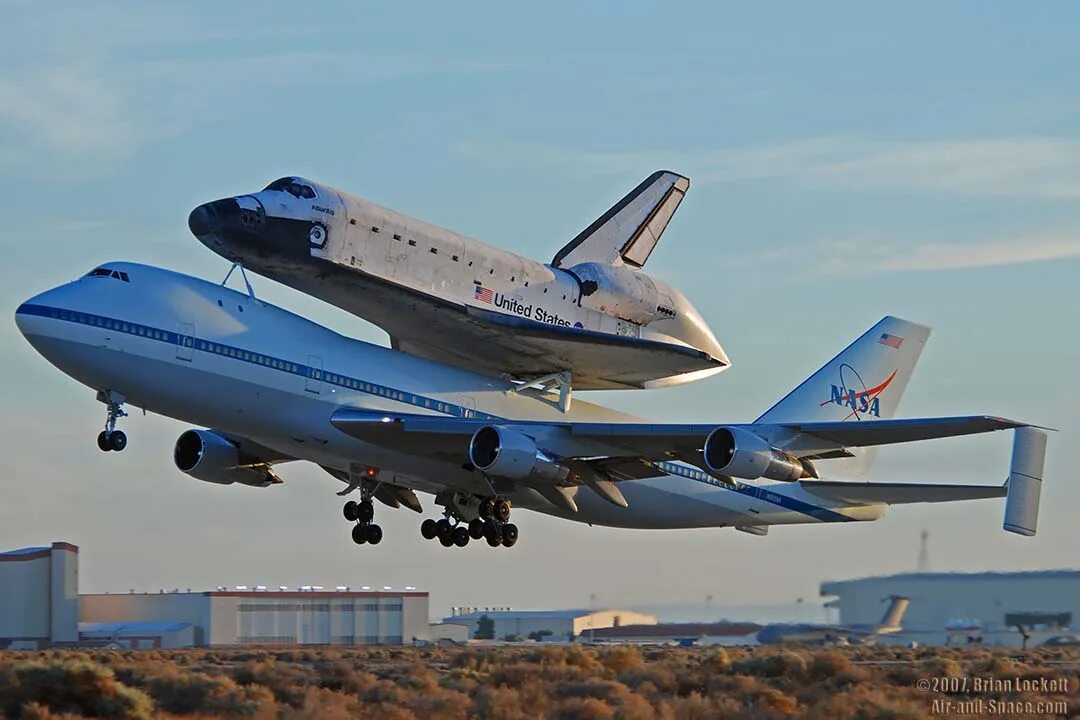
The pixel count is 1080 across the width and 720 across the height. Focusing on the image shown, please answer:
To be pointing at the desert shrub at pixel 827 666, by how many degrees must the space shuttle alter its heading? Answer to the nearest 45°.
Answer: approximately 135° to its left

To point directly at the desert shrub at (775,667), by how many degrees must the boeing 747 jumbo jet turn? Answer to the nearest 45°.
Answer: approximately 135° to its left

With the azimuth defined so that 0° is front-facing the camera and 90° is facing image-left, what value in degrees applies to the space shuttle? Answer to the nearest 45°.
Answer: approximately 45°

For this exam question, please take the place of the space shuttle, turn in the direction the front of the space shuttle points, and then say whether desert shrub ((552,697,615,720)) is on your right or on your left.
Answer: on your left

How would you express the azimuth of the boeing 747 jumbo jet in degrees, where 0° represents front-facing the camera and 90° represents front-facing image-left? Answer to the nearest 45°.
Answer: approximately 45°
